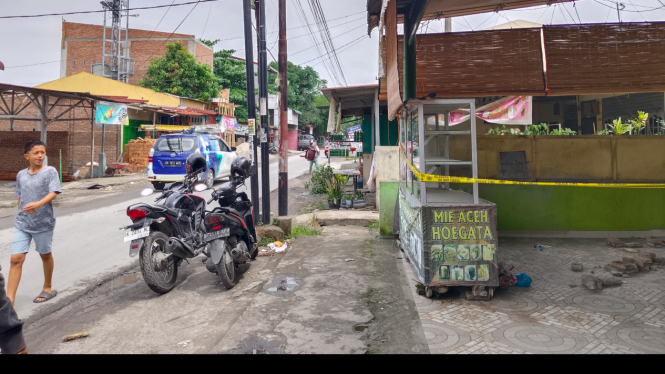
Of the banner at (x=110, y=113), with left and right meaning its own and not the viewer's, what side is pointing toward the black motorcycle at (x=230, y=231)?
front

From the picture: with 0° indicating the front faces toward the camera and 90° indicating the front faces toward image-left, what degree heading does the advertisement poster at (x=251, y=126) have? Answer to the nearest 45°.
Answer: approximately 0°

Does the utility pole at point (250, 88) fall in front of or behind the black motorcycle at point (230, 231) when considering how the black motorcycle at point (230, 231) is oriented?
in front

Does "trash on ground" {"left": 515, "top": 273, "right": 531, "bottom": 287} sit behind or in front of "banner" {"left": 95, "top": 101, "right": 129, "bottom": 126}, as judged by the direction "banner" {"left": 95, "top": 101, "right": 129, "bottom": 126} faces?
in front

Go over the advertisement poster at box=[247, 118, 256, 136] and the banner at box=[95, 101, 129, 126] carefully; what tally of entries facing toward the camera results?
2

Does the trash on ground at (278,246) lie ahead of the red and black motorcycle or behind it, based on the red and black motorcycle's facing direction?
ahead

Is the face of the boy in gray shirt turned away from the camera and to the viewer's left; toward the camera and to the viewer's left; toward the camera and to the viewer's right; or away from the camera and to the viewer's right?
toward the camera and to the viewer's right
